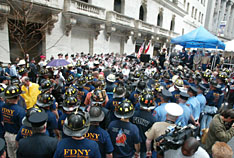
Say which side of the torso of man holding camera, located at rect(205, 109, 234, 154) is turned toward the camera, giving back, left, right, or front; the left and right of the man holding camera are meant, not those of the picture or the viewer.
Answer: right

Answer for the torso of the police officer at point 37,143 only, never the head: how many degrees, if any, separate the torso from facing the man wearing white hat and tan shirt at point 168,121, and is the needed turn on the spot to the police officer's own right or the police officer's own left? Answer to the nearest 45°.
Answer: approximately 90° to the police officer's own right

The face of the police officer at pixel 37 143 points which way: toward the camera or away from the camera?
away from the camera

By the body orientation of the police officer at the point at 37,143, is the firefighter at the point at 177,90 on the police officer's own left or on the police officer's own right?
on the police officer's own right

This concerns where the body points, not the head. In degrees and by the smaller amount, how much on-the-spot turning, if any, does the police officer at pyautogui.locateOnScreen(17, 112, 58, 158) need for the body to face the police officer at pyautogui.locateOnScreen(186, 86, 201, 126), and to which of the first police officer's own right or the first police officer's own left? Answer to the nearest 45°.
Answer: approximately 90° to the first police officer's own right

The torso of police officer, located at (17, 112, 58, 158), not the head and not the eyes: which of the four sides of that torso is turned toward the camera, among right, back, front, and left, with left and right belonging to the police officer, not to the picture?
back

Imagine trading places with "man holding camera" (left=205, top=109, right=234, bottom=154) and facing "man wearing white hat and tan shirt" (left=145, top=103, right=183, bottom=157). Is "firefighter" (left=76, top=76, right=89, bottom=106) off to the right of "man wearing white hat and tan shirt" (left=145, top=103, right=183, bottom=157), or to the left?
right

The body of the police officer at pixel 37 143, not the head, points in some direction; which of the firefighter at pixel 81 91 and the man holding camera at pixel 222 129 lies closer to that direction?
the firefighter

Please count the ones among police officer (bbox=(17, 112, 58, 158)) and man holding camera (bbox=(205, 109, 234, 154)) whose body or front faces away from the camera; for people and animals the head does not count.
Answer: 1
